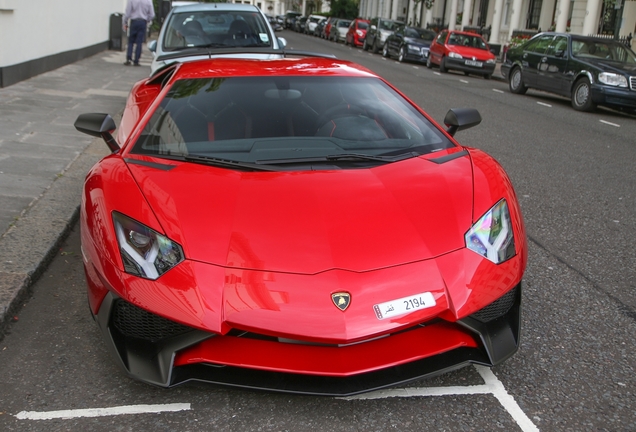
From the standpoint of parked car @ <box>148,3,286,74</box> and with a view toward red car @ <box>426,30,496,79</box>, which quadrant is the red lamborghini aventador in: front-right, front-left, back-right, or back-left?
back-right

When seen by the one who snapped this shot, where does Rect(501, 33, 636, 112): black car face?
facing the viewer and to the right of the viewer

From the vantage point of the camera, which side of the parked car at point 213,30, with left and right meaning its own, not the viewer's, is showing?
front

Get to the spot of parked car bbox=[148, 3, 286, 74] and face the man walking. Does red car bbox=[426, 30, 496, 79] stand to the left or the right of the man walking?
right

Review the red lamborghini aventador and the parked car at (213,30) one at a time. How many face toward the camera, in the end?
2

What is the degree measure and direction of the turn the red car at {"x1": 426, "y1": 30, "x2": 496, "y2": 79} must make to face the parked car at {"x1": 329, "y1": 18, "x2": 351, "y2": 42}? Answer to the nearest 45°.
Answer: approximately 135° to its left

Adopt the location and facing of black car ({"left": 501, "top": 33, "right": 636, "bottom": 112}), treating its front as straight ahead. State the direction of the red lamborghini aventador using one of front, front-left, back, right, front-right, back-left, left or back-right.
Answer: front-right

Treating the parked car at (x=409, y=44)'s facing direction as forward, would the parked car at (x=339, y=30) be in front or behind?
behind

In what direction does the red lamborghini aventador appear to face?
toward the camera

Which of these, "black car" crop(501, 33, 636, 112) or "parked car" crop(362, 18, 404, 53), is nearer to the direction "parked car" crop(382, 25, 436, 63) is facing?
the black car
